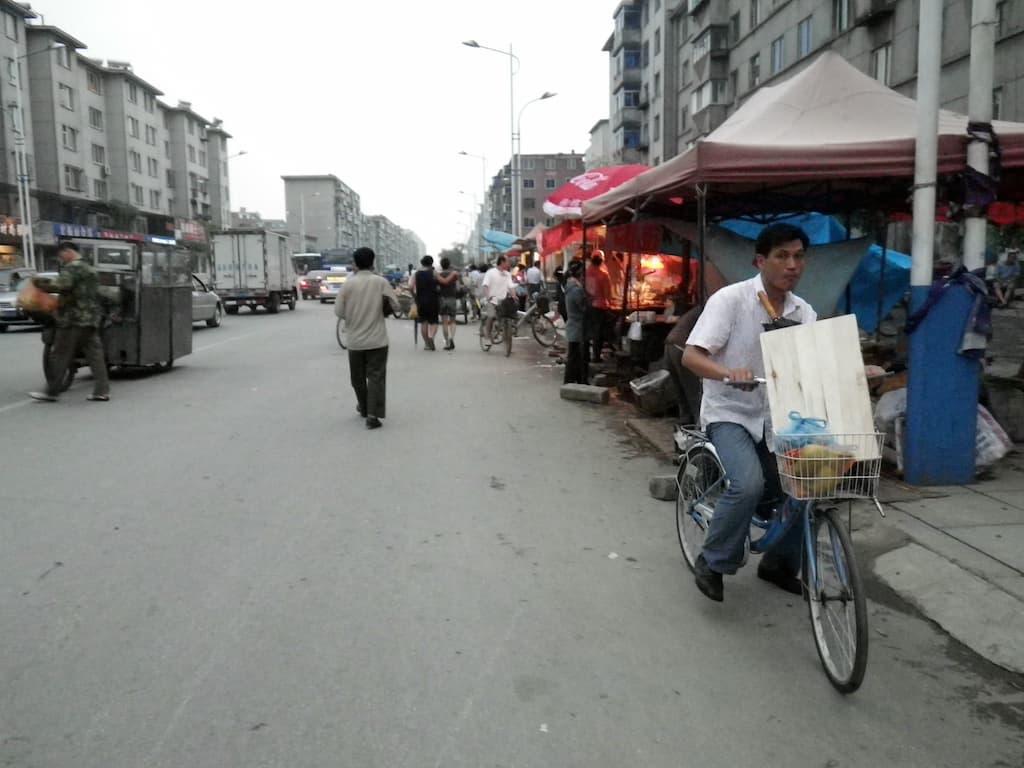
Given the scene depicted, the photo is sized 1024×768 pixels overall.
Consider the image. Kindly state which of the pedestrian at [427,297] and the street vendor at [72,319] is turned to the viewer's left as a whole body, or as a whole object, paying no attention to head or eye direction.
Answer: the street vendor

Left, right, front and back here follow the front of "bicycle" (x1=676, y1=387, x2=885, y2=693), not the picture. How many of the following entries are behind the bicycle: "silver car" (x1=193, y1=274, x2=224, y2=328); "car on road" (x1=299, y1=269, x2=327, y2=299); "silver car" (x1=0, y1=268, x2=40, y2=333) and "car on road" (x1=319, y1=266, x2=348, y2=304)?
4

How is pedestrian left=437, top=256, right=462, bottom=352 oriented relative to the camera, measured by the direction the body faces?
away from the camera

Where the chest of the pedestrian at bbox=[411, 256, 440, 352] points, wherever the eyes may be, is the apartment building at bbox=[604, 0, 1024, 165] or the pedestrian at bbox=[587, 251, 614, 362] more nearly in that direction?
the apartment building

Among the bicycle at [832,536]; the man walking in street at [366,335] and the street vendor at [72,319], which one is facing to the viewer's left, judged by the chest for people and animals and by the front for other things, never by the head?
the street vendor

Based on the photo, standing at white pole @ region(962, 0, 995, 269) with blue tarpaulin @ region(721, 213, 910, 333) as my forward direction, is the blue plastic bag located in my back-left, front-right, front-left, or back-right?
back-left

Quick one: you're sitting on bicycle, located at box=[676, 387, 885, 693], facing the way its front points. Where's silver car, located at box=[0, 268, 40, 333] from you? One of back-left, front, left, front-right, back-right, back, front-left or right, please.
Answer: back

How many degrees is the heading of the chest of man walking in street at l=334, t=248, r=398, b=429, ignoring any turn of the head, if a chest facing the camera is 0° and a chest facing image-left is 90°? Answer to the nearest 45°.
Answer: approximately 180°

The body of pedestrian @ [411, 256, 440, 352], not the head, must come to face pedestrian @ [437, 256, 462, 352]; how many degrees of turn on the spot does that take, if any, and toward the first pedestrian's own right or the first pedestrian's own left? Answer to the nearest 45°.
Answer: approximately 45° to the first pedestrian's own right

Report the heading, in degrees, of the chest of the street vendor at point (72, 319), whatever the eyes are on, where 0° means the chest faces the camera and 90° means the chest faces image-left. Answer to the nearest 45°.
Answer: approximately 90°

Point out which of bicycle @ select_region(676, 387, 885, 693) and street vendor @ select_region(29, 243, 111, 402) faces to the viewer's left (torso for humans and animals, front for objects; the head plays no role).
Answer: the street vendor

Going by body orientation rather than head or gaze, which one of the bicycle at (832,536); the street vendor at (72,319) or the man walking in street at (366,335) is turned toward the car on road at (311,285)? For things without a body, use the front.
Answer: the man walking in street

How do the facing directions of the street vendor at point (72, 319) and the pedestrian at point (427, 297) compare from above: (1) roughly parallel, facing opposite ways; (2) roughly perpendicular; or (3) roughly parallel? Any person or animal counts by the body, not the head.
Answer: roughly perpendicular

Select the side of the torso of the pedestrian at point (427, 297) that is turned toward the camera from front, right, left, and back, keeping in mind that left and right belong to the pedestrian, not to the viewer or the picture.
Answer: back

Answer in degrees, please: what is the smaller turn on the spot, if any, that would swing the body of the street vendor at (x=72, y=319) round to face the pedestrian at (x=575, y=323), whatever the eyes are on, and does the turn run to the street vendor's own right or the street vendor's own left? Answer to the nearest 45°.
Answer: approximately 180°
